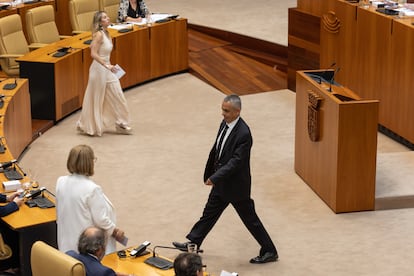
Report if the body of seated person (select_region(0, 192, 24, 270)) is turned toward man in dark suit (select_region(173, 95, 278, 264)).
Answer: yes

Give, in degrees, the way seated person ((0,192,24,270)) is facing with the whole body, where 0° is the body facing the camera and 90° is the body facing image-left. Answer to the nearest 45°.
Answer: approximately 270°

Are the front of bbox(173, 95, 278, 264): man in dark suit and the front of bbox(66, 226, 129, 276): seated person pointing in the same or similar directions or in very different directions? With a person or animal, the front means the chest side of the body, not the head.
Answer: very different directions

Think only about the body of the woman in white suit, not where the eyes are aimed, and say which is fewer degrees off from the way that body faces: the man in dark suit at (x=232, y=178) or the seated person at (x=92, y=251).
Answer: the man in dark suit

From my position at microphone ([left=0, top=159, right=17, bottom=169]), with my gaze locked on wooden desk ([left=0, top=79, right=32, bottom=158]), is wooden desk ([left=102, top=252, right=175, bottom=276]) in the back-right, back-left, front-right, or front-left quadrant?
back-right

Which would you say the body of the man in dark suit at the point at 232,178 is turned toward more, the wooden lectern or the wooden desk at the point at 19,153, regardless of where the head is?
the wooden desk

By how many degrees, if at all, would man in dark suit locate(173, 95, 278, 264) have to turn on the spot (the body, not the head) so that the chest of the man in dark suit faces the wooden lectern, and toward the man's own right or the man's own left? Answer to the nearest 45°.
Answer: approximately 180°

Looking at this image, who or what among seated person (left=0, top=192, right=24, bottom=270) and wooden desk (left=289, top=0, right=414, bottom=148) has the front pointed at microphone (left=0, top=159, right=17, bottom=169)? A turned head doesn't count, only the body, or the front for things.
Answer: the wooden desk

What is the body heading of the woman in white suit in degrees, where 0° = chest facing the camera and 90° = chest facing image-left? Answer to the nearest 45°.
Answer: approximately 225°

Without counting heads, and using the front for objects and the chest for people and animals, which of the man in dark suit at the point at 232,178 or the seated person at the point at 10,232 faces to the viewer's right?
the seated person

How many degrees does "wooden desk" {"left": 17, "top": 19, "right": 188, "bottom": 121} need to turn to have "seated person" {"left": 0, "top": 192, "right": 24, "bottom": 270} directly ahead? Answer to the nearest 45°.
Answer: approximately 45° to its right

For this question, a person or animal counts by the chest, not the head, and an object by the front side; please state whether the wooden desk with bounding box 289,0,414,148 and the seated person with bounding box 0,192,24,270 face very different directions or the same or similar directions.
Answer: very different directions

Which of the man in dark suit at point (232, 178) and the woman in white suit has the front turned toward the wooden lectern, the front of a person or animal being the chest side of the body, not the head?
the woman in white suit
